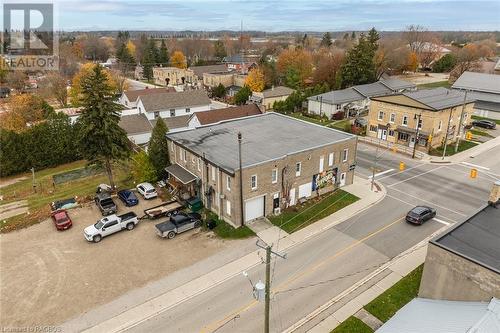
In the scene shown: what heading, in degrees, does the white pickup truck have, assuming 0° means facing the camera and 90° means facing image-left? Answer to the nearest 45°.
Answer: approximately 45°

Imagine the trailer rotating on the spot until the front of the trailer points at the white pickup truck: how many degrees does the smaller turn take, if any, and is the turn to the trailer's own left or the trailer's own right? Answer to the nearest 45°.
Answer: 0° — it already faces it

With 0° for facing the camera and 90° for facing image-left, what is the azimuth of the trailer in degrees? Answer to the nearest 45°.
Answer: approximately 45°

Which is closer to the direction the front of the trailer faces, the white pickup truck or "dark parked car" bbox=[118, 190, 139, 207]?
the white pickup truck

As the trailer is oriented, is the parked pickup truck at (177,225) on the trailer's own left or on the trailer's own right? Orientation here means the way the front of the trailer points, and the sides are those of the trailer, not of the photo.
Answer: on the trailer's own left
